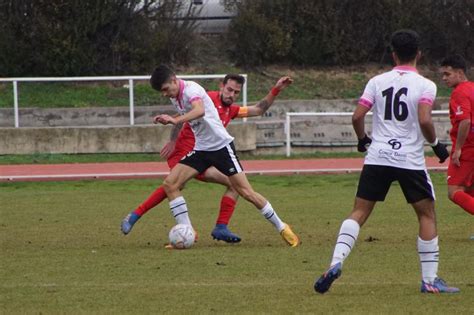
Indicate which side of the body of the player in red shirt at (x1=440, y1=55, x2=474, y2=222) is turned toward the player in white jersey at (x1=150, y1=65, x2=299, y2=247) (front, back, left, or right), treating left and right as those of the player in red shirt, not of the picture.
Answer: front

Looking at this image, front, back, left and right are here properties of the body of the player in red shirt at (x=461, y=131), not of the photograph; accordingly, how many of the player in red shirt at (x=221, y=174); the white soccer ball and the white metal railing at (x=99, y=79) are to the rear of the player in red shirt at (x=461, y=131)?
0

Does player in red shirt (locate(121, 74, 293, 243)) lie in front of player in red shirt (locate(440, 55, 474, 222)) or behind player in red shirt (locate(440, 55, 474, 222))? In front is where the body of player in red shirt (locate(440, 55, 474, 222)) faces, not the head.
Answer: in front

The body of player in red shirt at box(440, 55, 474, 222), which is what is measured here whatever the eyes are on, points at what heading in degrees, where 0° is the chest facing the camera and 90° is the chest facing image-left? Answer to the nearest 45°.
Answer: approximately 90°

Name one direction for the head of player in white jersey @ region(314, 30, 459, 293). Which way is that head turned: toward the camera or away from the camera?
away from the camera

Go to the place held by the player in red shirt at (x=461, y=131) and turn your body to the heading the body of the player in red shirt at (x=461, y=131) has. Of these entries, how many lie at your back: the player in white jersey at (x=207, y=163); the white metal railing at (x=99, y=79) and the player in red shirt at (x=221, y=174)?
0

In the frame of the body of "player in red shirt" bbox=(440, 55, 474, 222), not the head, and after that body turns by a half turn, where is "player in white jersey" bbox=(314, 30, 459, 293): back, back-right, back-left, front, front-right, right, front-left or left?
right

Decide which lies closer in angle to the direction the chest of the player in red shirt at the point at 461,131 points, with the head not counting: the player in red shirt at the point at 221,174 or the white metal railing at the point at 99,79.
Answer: the player in red shirt

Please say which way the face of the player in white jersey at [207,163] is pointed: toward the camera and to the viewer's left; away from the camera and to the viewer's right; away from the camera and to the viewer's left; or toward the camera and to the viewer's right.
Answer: toward the camera and to the viewer's left
